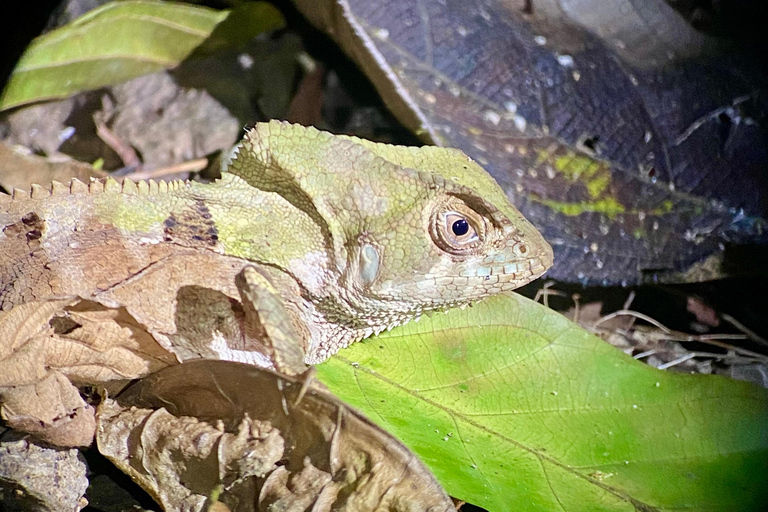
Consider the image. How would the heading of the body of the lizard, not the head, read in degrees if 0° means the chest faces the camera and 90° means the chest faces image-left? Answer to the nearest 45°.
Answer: approximately 270°

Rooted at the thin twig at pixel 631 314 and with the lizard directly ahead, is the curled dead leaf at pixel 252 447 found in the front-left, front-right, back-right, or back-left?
front-left

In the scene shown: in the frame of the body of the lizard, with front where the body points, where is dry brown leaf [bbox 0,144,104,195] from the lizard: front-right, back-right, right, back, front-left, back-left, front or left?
back-left

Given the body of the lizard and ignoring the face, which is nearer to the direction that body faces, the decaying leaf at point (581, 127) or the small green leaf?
the decaying leaf

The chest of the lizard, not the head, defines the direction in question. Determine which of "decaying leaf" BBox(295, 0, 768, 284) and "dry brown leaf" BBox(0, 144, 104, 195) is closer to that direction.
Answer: the decaying leaf
